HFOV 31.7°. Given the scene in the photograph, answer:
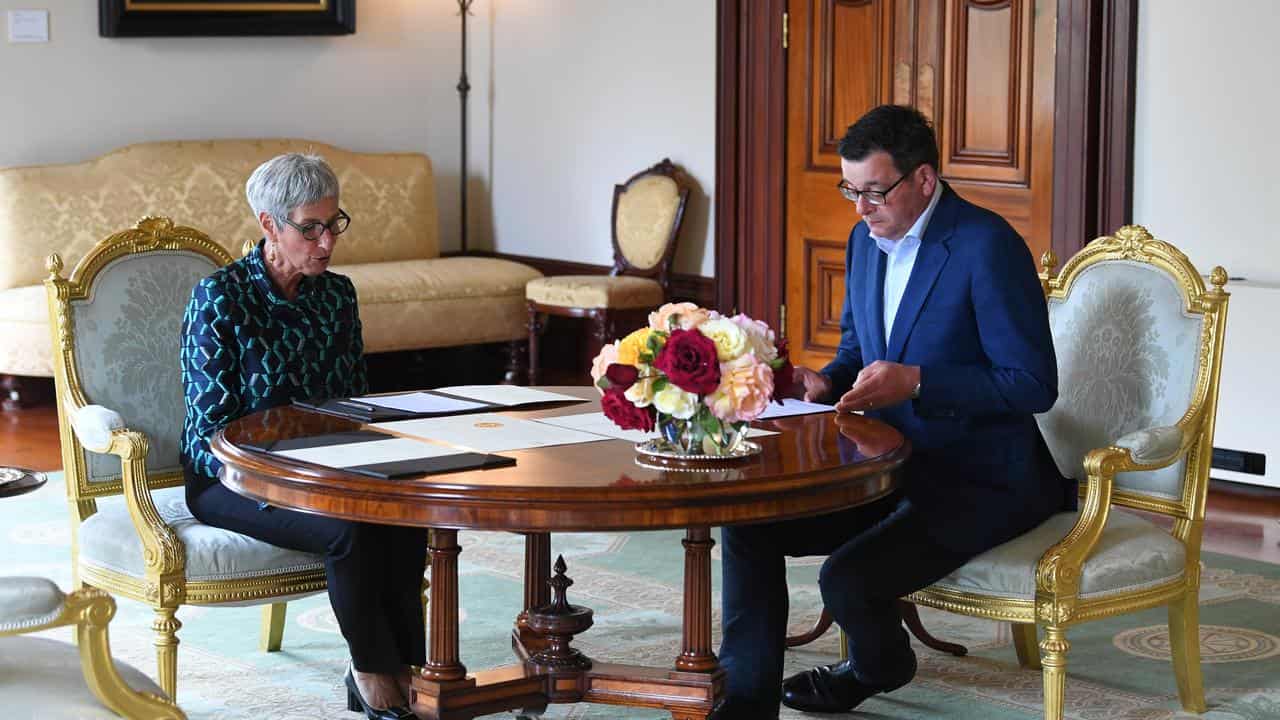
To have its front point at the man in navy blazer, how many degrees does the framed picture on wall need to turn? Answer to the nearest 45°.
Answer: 0° — it already faces them

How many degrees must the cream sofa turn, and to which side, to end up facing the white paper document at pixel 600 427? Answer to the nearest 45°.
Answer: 0° — it already faces it

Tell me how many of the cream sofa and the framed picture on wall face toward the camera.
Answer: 2

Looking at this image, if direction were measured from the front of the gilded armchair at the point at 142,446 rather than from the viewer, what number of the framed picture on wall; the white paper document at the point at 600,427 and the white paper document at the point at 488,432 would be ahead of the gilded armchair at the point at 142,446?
2

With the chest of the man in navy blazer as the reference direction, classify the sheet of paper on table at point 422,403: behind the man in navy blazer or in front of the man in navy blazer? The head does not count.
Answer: in front

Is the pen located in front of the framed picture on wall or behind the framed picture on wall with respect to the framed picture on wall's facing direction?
in front

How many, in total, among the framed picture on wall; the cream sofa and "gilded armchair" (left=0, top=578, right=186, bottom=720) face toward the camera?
2

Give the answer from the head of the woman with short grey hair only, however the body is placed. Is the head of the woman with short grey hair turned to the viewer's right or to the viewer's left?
to the viewer's right

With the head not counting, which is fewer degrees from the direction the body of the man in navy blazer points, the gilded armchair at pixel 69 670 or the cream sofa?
the gilded armchair

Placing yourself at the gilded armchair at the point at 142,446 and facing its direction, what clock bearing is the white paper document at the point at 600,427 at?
The white paper document is roughly at 12 o'clock from the gilded armchair.

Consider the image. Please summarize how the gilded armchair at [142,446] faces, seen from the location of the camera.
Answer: facing the viewer and to the right of the viewer
